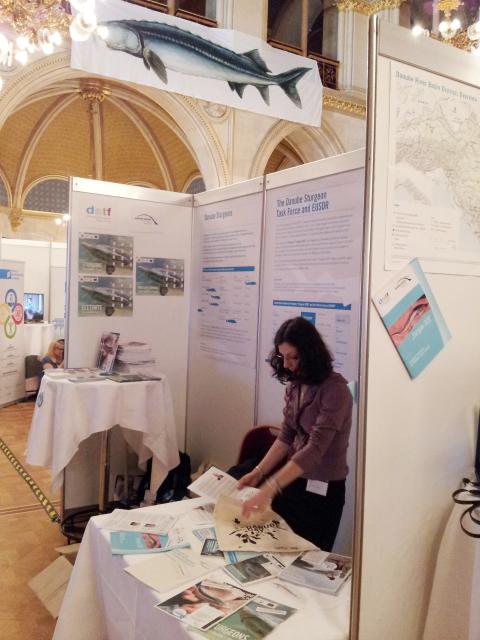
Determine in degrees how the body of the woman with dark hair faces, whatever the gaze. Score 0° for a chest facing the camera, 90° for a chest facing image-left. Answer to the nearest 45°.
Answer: approximately 45°

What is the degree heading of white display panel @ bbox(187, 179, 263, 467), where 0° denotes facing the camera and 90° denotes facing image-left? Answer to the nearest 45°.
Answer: approximately 45°

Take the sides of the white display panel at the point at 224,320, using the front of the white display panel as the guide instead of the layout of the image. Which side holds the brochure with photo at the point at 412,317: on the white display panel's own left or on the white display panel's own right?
on the white display panel's own left

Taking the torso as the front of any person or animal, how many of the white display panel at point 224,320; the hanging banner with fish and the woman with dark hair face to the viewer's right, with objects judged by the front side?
0

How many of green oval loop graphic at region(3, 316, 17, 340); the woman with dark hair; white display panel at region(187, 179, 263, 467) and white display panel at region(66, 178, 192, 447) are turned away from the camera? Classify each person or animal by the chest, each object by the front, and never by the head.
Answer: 0

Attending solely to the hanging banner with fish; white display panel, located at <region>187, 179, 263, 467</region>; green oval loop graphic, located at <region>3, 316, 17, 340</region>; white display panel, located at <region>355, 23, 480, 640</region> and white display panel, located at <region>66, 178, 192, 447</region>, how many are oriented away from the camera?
0

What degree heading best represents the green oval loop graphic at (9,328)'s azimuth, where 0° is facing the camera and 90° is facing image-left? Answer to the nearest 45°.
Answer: approximately 315°

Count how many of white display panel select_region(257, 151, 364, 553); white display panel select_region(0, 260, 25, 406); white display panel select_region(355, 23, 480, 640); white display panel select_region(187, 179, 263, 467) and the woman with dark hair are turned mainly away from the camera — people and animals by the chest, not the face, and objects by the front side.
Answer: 0

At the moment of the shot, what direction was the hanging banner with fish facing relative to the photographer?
facing the viewer

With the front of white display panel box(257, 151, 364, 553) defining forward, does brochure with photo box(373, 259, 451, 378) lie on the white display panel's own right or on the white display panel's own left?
on the white display panel's own left

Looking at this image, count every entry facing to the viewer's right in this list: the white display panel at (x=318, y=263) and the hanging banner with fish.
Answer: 0

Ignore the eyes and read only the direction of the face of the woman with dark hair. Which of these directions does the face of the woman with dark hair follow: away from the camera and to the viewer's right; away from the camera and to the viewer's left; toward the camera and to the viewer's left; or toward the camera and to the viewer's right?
toward the camera and to the viewer's left

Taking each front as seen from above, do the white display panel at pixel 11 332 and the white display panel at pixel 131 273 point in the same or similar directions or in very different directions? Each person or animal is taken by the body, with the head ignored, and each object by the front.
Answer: same or similar directions
